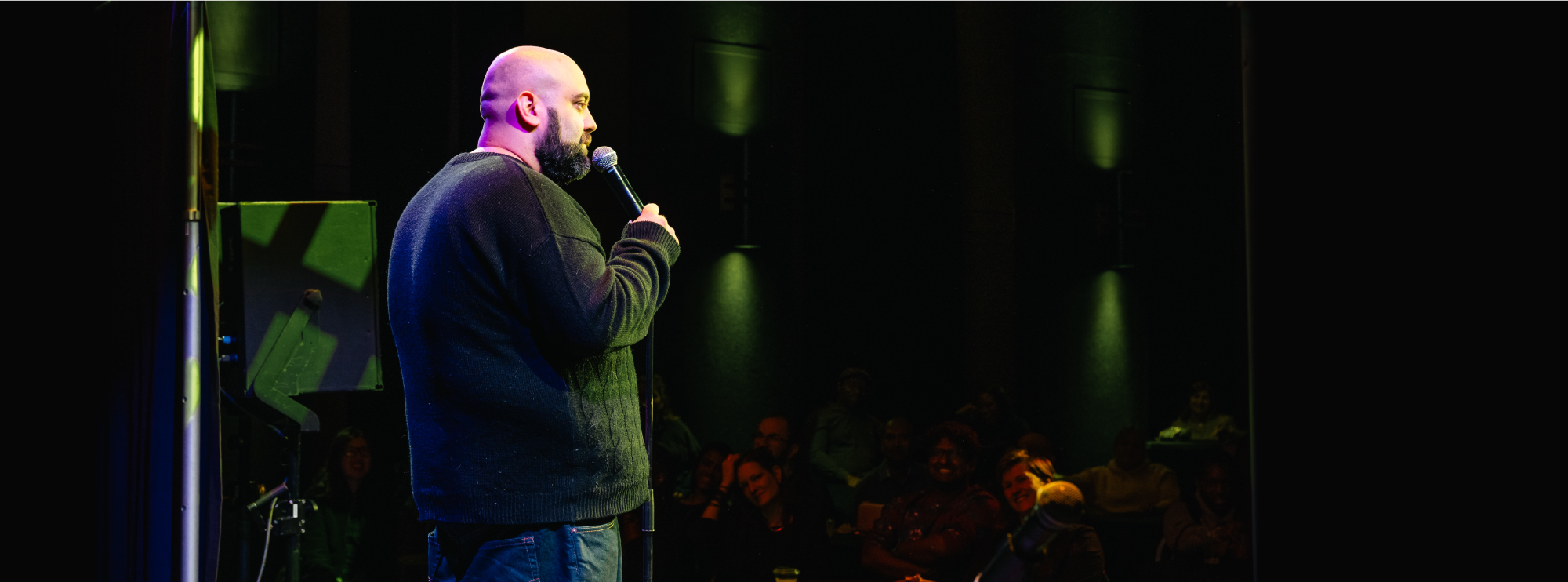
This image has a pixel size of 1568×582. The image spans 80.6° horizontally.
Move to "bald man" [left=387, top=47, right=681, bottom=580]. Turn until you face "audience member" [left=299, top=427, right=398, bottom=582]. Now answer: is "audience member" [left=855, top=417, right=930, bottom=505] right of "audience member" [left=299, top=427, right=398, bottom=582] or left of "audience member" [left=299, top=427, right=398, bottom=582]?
right

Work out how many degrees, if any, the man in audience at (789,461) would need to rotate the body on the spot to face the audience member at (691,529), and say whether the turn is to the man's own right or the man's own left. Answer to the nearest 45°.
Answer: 0° — they already face them

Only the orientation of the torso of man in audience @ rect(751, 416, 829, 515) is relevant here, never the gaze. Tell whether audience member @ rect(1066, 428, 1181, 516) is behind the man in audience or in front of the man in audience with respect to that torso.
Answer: behind

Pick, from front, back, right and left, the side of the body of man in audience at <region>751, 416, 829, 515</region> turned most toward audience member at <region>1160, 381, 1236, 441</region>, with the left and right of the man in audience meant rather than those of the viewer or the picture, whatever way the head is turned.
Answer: back

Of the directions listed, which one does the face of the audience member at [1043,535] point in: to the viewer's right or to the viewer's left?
to the viewer's left

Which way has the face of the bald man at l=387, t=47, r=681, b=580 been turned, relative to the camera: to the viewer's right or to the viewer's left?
to the viewer's right

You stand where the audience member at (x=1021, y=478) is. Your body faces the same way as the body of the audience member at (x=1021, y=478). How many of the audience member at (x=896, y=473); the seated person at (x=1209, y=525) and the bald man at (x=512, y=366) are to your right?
1

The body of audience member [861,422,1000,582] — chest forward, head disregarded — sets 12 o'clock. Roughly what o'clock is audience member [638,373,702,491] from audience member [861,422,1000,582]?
audience member [638,373,702,491] is roughly at 3 o'clock from audience member [861,422,1000,582].
